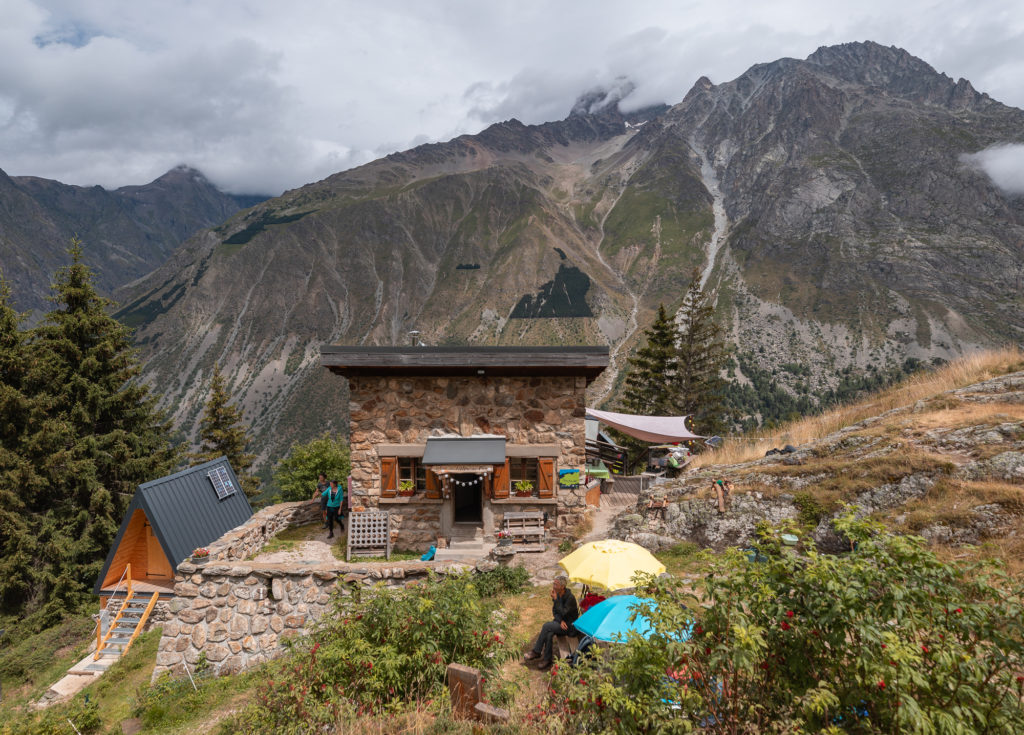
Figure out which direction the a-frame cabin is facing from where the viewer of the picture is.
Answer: facing the viewer and to the left of the viewer

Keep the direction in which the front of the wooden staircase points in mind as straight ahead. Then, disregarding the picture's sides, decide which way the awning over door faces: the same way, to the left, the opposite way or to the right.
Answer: the same way

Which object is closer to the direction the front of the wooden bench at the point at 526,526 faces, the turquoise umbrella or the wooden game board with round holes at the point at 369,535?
the turquoise umbrella

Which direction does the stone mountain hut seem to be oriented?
toward the camera

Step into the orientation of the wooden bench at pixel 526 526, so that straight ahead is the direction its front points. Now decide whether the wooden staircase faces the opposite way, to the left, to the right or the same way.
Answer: the same way

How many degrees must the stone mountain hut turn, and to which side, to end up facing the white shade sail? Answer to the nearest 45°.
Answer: approximately 135° to its left

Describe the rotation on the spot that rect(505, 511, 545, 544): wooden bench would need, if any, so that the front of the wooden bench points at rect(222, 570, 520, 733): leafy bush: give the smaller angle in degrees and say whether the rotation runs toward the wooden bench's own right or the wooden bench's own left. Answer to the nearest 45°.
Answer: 0° — it already faces it

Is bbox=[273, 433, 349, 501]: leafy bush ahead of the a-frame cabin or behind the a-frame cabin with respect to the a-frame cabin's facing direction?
behind

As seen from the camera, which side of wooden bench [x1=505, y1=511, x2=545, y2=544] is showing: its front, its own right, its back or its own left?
front

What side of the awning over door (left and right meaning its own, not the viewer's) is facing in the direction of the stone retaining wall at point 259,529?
right

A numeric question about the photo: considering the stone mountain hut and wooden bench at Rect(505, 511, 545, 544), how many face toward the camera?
2

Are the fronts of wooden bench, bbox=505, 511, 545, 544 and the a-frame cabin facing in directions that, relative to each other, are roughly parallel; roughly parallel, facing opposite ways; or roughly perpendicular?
roughly parallel

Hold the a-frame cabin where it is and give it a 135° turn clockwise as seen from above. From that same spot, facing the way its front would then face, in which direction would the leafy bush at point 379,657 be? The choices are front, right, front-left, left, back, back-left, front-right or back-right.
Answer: back
